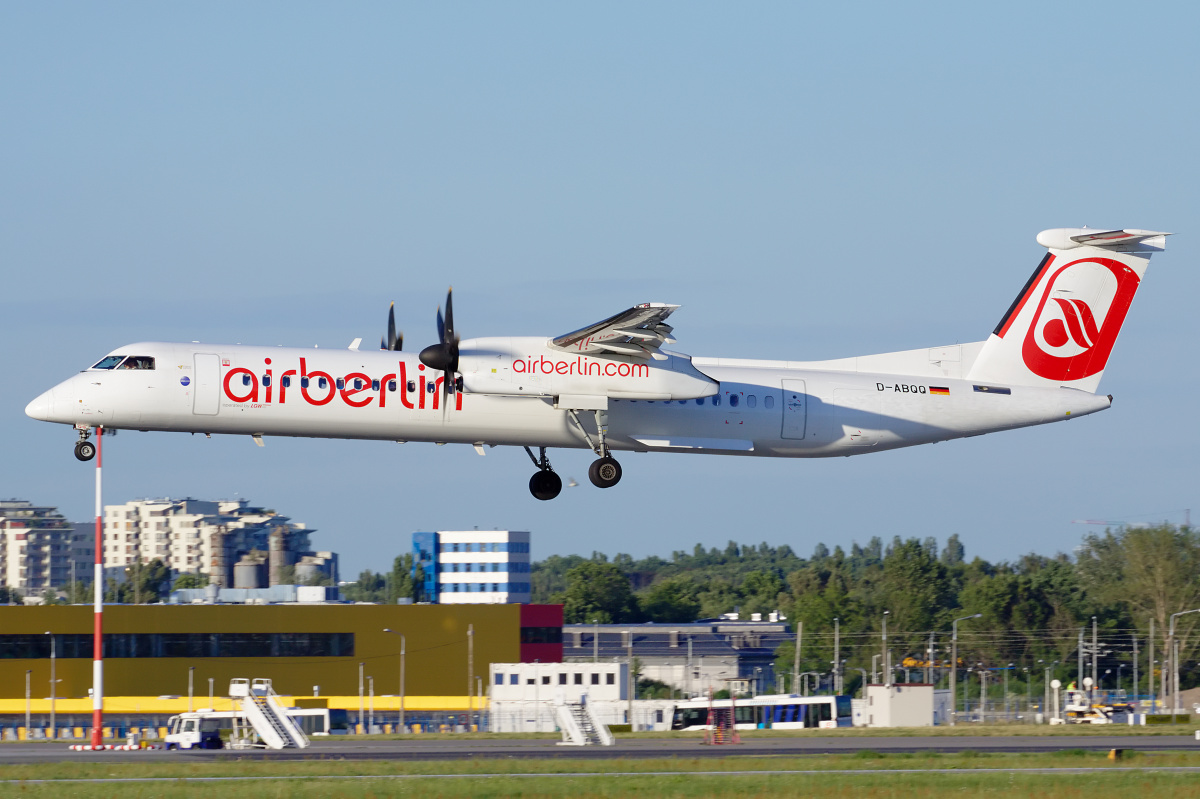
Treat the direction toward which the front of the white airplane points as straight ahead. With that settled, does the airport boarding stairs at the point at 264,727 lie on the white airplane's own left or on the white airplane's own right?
on the white airplane's own right

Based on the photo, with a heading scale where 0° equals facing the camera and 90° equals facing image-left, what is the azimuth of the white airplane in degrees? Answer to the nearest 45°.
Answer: approximately 90°

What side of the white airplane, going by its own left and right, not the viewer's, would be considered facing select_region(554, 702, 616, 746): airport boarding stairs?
right
